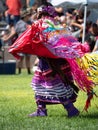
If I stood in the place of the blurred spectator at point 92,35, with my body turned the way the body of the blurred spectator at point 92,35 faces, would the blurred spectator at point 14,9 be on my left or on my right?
on my right

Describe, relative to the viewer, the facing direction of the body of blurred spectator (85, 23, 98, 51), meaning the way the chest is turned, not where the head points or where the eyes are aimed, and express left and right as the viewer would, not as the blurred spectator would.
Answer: facing the viewer and to the left of the viewer
